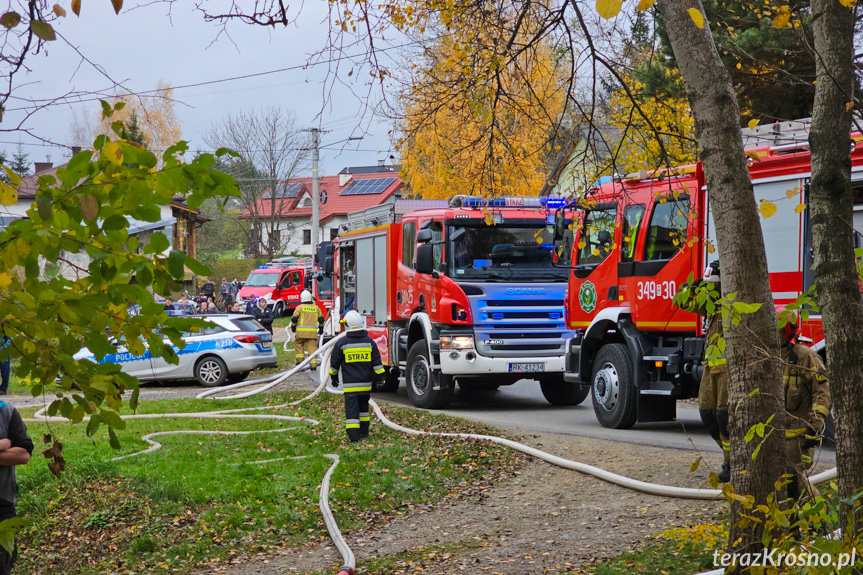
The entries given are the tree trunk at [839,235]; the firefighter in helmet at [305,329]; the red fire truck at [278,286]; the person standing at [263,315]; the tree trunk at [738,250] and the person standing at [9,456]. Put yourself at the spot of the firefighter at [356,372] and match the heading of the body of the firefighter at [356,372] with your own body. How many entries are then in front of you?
3

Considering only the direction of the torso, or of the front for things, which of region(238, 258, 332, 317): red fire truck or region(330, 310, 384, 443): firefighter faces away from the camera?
the firefighter

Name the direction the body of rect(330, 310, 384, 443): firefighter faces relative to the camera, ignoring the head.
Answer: away from the camera

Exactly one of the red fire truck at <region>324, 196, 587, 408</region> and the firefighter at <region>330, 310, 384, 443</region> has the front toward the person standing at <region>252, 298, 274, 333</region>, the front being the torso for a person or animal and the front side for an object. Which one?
the firefighter

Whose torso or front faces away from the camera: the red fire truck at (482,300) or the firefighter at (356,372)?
the firefighter

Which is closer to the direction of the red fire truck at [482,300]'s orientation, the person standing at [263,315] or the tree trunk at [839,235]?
the tree trunk

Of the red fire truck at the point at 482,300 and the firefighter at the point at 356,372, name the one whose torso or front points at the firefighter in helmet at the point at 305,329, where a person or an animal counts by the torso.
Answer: the firefighter
